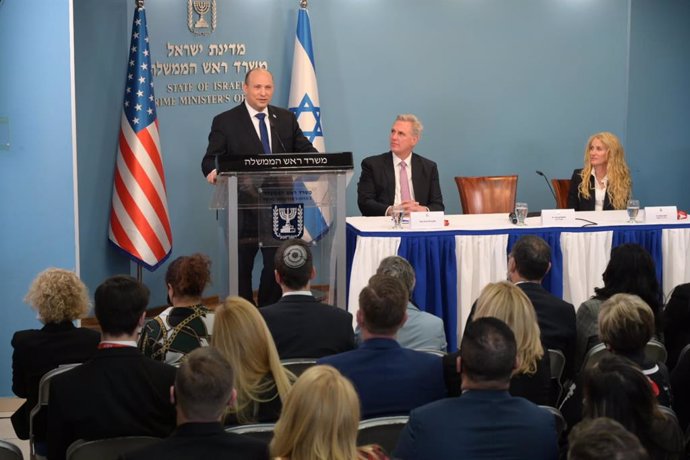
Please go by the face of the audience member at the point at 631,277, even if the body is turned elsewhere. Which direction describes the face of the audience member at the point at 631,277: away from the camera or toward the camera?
away from the camera

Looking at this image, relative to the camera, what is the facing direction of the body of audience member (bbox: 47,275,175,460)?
away from the camera

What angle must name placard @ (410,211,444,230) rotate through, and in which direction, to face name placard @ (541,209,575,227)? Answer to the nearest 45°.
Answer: approximately 90° to its left

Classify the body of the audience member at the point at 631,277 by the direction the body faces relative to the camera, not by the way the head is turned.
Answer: away from the camera

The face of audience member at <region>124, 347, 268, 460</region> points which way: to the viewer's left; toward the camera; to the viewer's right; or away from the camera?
away from the camera

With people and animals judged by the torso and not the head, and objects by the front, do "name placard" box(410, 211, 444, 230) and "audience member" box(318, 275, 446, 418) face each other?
yes

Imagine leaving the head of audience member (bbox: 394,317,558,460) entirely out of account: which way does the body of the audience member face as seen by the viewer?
away from the camera

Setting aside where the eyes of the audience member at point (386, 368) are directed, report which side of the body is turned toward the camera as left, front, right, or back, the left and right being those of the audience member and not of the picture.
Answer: back

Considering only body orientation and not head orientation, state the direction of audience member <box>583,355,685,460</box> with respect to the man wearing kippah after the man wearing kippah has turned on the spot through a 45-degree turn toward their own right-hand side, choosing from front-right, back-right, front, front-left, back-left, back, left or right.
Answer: right

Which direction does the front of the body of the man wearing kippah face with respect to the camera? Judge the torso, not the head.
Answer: away from the camera

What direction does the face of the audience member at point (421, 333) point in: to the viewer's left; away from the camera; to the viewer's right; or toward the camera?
away from the camera

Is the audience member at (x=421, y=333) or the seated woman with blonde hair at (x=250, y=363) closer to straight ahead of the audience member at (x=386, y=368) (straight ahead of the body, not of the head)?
the audience member
